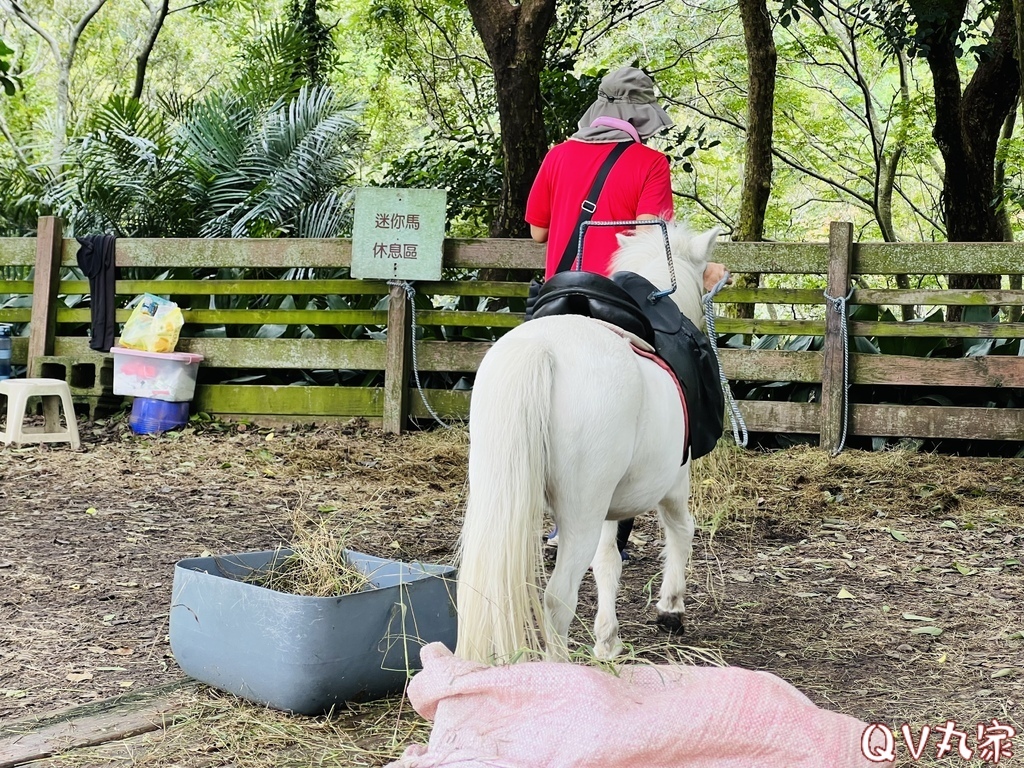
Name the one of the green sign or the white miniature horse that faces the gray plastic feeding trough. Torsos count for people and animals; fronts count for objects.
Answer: the green sign

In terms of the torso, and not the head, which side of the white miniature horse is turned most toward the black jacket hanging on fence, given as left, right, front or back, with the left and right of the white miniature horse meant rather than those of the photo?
left

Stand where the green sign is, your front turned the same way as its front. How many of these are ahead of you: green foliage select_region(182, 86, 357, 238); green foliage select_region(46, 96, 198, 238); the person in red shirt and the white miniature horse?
2

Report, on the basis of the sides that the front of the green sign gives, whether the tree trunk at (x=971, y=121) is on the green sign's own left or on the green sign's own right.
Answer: on the green sign's own left

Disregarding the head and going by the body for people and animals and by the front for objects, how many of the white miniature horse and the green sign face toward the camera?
1

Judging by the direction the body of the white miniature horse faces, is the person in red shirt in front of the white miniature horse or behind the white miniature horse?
in front

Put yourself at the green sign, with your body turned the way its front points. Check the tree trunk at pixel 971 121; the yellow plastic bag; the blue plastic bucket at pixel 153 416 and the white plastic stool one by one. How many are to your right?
3

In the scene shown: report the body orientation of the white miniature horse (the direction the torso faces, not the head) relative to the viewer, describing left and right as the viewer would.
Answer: facing away from the viewer and to the right of the viewer

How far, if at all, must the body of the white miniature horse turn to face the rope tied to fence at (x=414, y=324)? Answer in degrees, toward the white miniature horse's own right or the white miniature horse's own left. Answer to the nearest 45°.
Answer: approximately 45° to the white miniature horse's own left

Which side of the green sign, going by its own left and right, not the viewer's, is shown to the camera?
front

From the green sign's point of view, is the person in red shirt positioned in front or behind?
in front

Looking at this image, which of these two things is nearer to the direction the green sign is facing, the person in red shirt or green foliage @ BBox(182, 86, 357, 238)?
the person in red shirt

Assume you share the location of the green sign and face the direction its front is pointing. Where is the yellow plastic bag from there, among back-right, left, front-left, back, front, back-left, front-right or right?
right

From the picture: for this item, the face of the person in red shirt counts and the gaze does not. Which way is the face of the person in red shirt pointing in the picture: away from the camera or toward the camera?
away from the camera
